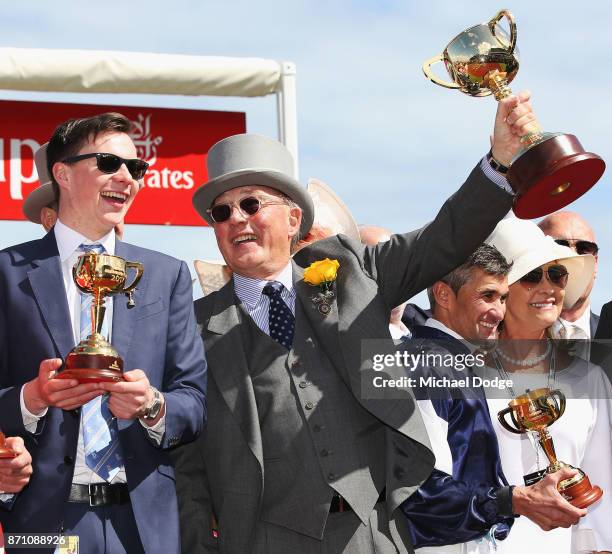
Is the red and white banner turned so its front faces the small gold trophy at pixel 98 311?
yes

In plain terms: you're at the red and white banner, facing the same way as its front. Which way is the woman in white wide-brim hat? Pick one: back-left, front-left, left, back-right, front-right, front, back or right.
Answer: front-left

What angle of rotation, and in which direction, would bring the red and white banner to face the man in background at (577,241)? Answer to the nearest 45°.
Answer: approximately 90° to its left

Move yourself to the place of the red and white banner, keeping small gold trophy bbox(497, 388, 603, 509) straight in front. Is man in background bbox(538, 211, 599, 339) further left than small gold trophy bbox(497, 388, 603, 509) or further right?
left

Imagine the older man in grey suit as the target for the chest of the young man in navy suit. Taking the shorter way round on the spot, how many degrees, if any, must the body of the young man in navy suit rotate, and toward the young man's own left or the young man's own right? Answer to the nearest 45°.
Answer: approximately 90° to the young man's own left

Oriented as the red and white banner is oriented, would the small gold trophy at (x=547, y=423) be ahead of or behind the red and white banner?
ahead

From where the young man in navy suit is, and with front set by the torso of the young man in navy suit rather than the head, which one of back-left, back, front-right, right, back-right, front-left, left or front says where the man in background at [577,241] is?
back-left

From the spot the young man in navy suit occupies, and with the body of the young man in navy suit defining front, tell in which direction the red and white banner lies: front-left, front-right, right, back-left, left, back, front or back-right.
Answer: back

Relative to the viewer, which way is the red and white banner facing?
toward the camera

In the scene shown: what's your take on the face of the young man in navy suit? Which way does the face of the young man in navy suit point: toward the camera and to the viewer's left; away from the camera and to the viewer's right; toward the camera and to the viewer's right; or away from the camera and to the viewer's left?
toward the camera and to the viewer's right

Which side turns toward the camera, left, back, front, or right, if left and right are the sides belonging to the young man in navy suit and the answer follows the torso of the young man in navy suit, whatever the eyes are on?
front

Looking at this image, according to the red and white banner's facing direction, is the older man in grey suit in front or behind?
in front

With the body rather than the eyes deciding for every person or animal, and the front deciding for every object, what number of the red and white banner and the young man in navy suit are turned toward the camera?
2
